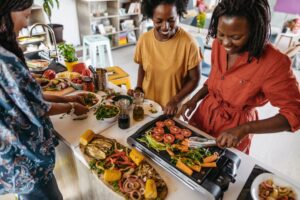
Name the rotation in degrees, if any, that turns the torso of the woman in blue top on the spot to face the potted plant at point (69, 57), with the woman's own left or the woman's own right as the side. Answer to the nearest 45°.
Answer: approximately 90° to the woman's own left

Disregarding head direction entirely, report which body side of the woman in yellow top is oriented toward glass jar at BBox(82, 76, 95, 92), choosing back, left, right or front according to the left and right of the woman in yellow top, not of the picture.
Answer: right

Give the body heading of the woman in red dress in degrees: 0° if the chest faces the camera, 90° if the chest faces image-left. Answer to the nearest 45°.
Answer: approximately 45°

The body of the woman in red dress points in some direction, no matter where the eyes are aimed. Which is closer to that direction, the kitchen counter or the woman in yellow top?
the kitchen counter

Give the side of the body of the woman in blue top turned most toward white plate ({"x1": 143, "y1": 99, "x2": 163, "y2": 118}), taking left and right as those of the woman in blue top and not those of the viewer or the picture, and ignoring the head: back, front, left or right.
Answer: front

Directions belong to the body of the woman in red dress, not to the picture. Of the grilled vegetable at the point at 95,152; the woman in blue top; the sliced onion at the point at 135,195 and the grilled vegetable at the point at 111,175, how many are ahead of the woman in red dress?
4

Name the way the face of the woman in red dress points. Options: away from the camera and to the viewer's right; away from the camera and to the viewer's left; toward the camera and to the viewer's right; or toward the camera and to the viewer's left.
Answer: toward the camera and to the viewer's left

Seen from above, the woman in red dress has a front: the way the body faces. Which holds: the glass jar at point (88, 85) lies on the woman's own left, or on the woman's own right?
on the woman's own right

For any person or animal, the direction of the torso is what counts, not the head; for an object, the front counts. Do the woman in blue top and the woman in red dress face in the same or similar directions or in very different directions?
very different directions

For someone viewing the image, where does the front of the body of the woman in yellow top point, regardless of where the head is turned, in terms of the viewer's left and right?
facing the viewer

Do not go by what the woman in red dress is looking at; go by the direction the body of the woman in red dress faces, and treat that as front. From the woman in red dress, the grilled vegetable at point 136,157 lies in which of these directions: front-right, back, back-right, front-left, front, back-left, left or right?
front

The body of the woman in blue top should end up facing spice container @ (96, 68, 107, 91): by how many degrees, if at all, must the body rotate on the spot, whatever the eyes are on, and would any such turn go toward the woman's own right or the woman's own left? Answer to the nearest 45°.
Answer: approximately 45° to the woman's own left

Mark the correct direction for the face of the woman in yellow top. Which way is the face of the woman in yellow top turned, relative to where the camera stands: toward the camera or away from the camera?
toward the camera

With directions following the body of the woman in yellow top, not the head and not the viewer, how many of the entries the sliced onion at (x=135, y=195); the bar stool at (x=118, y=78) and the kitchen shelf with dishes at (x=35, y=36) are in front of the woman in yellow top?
1

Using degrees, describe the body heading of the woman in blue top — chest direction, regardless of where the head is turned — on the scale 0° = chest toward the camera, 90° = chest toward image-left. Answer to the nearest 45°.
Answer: approximately 270°

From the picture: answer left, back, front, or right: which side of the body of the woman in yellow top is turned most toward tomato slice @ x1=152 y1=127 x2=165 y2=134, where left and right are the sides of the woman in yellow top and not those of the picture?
front

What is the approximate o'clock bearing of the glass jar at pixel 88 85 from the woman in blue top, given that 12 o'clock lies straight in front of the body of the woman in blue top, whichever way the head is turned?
The glass jar is roughly at 10 o'clock from the woman in blue top.

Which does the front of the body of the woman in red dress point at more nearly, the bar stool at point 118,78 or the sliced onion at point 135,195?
the sliced onion
